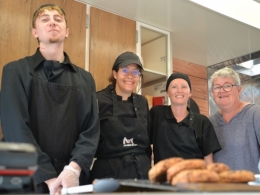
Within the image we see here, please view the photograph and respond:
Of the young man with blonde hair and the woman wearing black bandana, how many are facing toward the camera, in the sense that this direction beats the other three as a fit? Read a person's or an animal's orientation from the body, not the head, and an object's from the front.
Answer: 2

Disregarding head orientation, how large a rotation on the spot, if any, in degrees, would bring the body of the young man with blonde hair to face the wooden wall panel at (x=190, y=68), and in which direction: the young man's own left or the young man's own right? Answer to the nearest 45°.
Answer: approximately 135° to the young man's own left

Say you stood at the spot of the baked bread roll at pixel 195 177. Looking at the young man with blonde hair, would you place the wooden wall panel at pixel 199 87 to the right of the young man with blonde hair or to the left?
right

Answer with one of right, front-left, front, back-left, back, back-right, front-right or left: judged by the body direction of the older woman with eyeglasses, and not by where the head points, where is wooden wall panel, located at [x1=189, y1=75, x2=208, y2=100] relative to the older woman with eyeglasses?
back-right

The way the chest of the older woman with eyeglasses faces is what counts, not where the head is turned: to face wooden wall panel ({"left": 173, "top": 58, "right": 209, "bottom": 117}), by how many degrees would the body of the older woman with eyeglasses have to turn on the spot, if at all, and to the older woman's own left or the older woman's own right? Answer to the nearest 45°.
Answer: approximately 135° to the older woman's own right

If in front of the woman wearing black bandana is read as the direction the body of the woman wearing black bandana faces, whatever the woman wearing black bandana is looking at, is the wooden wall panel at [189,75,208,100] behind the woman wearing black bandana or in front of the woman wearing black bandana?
behind

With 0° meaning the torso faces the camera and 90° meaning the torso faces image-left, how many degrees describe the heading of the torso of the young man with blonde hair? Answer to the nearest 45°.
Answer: approximately 0°
